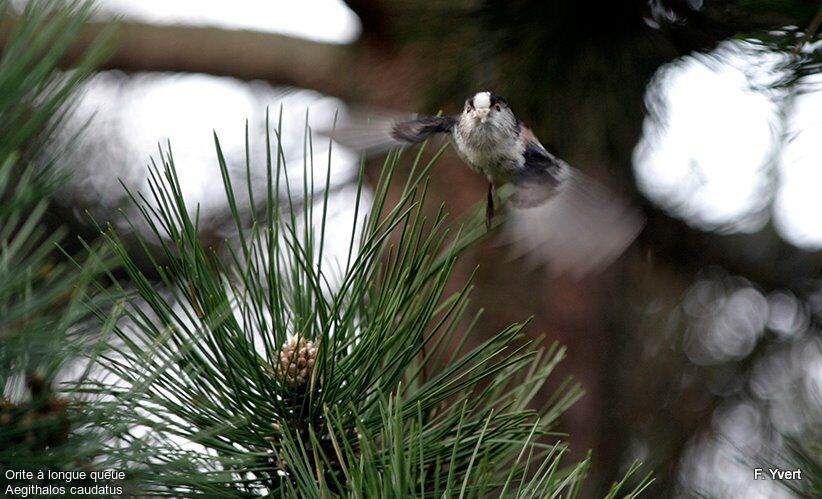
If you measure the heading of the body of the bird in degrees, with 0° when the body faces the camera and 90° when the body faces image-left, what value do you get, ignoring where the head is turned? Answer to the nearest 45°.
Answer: approximately 0°

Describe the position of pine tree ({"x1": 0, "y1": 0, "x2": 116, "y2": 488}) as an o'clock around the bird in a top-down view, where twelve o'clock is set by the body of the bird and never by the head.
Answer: The pine tree is roughly at 1 o'clock from the bird.

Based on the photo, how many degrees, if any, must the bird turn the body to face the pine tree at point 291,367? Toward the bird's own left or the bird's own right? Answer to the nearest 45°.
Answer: approximately 45° to the bird's own right
